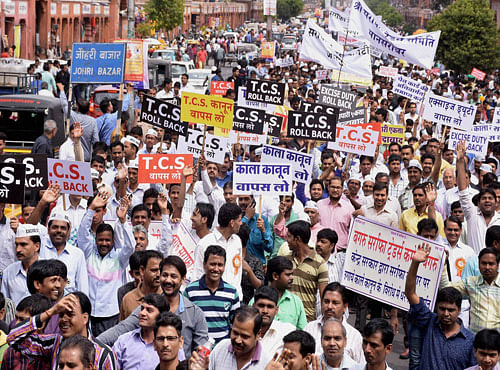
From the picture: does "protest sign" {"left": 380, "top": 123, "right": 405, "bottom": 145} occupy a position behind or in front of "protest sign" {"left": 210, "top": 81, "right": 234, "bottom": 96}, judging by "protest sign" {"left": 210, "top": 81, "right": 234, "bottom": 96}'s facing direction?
in front

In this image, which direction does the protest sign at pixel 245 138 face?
toward the camera

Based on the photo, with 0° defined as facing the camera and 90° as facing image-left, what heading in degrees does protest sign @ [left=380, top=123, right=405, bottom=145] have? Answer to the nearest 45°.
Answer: approximately 0°

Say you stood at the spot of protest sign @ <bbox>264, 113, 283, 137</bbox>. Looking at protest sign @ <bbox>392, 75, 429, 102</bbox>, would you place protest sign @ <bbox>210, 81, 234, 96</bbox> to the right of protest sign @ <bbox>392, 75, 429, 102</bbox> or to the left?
left

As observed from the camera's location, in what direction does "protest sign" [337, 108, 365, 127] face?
facing the viewer

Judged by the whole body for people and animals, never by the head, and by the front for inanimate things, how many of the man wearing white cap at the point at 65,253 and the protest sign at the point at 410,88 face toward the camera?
2

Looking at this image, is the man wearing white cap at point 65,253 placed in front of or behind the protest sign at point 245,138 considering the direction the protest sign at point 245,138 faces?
in front

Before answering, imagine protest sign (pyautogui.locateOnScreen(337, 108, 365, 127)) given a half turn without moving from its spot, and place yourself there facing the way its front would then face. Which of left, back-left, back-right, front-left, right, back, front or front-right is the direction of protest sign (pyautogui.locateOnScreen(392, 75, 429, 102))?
front-right

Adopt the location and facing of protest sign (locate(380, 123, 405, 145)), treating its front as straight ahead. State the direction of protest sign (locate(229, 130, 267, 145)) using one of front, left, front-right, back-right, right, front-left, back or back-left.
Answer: front-right

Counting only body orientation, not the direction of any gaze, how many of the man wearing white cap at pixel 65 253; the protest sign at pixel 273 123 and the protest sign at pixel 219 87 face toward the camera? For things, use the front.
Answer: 3

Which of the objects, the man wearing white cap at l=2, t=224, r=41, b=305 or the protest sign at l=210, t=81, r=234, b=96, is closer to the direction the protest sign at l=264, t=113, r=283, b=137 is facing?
the man wearing white cap
